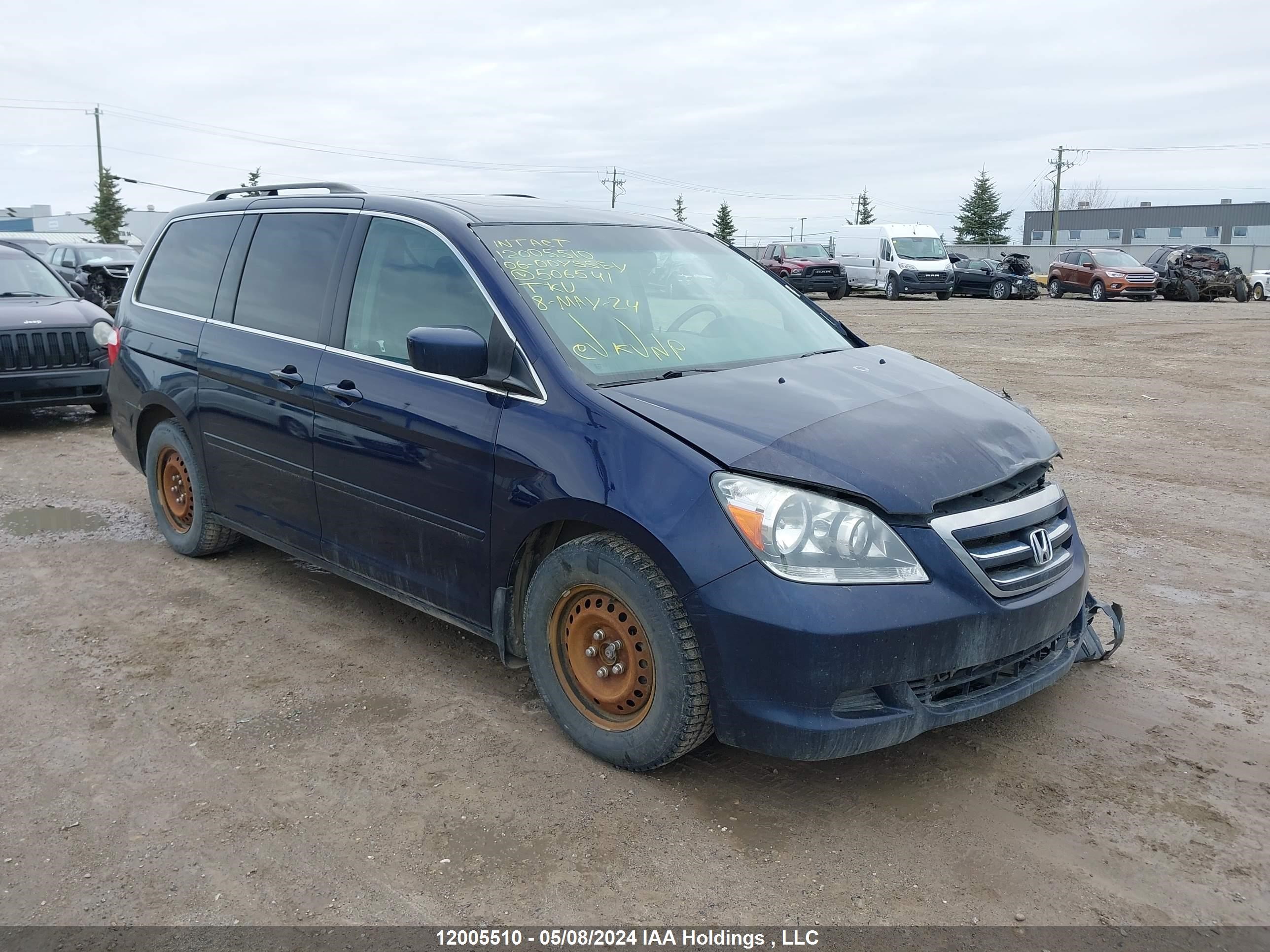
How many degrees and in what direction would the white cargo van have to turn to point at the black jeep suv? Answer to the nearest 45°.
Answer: approximately 45° to its right

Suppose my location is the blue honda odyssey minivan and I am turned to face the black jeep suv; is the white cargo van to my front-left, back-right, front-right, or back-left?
front-right

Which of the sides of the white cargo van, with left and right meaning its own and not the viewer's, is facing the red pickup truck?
right

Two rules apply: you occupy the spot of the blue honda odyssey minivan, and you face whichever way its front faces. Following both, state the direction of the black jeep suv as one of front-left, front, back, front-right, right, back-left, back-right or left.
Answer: back

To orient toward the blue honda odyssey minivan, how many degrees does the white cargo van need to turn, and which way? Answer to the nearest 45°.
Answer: approximately 45° to its right

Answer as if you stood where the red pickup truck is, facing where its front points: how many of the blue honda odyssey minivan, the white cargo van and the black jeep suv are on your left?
1

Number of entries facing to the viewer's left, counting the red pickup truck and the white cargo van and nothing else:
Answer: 0

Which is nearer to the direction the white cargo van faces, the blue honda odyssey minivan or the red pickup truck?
the blue honda odyssey minivan

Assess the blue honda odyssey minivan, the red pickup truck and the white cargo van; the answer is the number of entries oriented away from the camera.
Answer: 0

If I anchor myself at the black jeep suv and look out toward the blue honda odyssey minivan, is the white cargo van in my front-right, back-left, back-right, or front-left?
back-left

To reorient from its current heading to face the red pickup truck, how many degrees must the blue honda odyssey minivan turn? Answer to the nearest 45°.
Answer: approximately 135° to its left

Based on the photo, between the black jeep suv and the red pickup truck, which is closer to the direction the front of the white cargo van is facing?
the black jeep suv

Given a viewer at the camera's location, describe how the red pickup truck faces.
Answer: facing the viewer and to the right of the viewer

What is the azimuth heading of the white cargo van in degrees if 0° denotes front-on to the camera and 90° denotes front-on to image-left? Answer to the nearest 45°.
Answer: approximately 315°

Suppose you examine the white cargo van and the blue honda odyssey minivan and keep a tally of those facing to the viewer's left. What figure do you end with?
0
